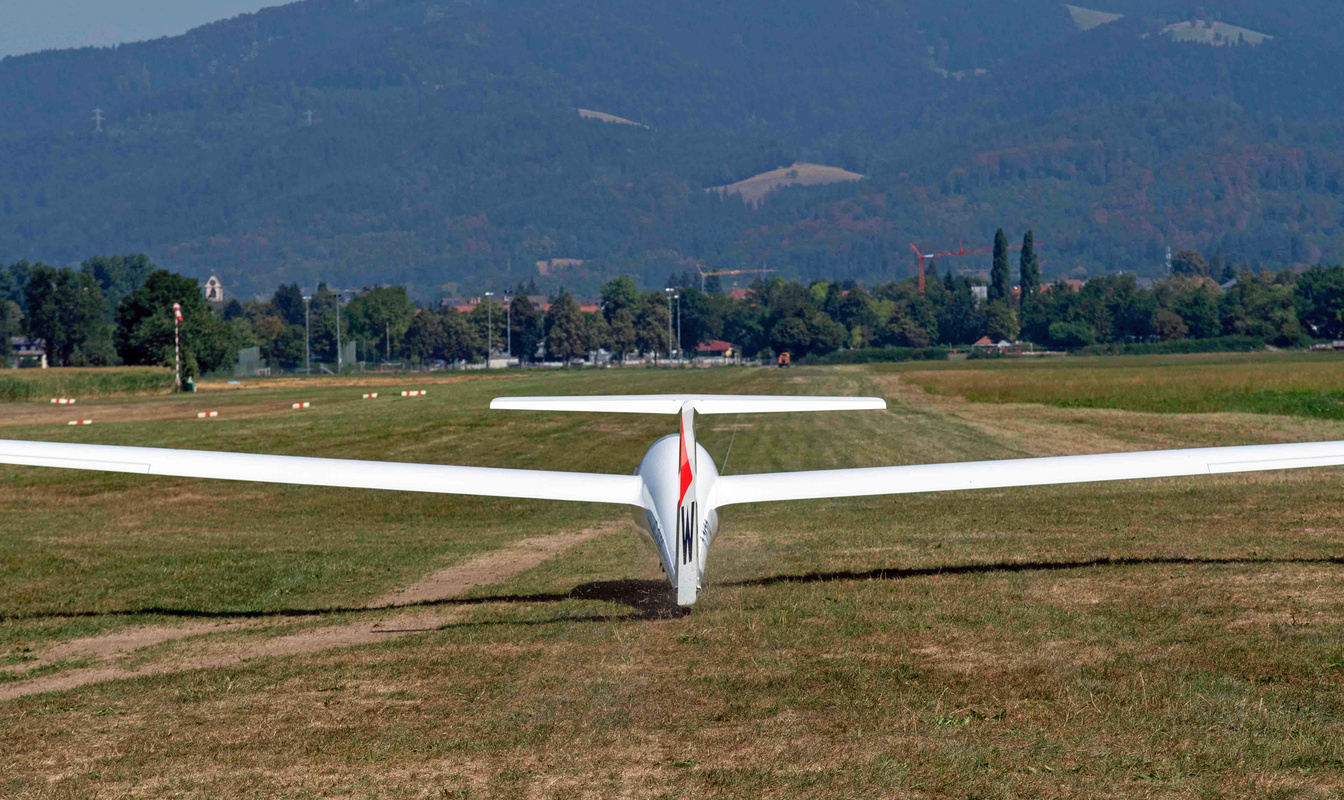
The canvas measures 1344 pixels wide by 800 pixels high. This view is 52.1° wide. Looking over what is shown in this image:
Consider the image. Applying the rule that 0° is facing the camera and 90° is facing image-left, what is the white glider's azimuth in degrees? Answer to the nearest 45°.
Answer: approximately 180°
